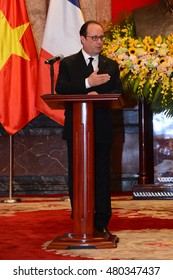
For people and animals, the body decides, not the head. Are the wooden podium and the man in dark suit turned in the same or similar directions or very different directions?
same or similar directions

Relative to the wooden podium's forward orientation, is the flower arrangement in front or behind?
behind

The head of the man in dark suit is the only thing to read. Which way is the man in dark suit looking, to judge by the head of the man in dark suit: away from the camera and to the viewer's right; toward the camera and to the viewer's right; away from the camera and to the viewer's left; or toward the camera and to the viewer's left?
toward the camera and to the viewer's right

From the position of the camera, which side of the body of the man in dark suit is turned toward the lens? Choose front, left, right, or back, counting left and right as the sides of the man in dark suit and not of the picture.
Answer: front

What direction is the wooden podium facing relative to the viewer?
toward the camera

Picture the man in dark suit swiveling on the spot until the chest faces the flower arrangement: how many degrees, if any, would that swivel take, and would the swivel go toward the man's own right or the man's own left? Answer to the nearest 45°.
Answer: approximately 180°

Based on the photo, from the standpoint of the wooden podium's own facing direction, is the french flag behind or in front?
behind

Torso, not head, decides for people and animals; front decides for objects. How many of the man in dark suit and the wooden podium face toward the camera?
2
